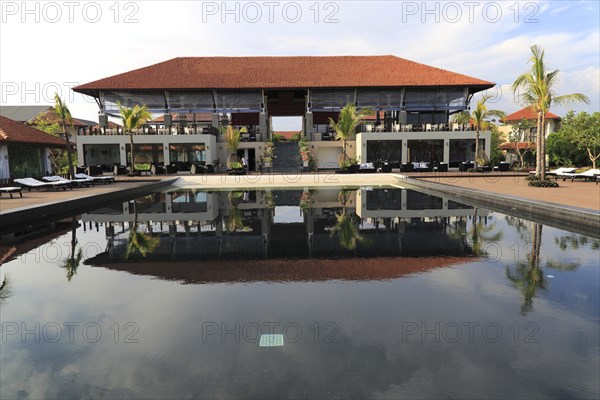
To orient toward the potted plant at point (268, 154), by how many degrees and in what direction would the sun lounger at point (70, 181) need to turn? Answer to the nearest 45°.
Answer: approximately 45° to its left

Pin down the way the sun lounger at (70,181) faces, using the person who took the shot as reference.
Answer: facing to the right of the viewer

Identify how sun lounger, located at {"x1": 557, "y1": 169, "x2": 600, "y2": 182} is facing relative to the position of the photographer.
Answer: facing to the left of the viewer

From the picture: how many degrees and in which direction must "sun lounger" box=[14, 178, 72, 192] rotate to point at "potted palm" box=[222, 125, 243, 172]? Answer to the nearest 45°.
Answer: approximately 45° to its left

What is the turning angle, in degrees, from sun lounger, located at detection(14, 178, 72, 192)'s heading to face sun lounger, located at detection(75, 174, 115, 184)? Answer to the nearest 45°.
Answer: approximately 45° to its left

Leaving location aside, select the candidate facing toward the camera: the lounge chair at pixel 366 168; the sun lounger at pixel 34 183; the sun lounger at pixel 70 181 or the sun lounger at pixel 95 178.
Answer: the lounge chair

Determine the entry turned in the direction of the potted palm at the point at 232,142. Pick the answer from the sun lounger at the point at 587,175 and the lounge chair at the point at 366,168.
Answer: the sun lounger

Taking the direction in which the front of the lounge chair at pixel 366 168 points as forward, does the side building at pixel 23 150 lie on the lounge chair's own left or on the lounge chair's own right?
on the lounge chair's own right

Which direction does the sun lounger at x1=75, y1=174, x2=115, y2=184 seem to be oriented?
to the viewer's right

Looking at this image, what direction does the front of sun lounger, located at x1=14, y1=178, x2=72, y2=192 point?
to the viewer's right

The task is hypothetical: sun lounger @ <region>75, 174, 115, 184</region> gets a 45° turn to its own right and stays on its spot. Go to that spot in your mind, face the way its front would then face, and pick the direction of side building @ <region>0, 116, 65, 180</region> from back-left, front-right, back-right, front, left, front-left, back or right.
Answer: back

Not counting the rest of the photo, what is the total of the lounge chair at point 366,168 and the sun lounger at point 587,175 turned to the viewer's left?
1
